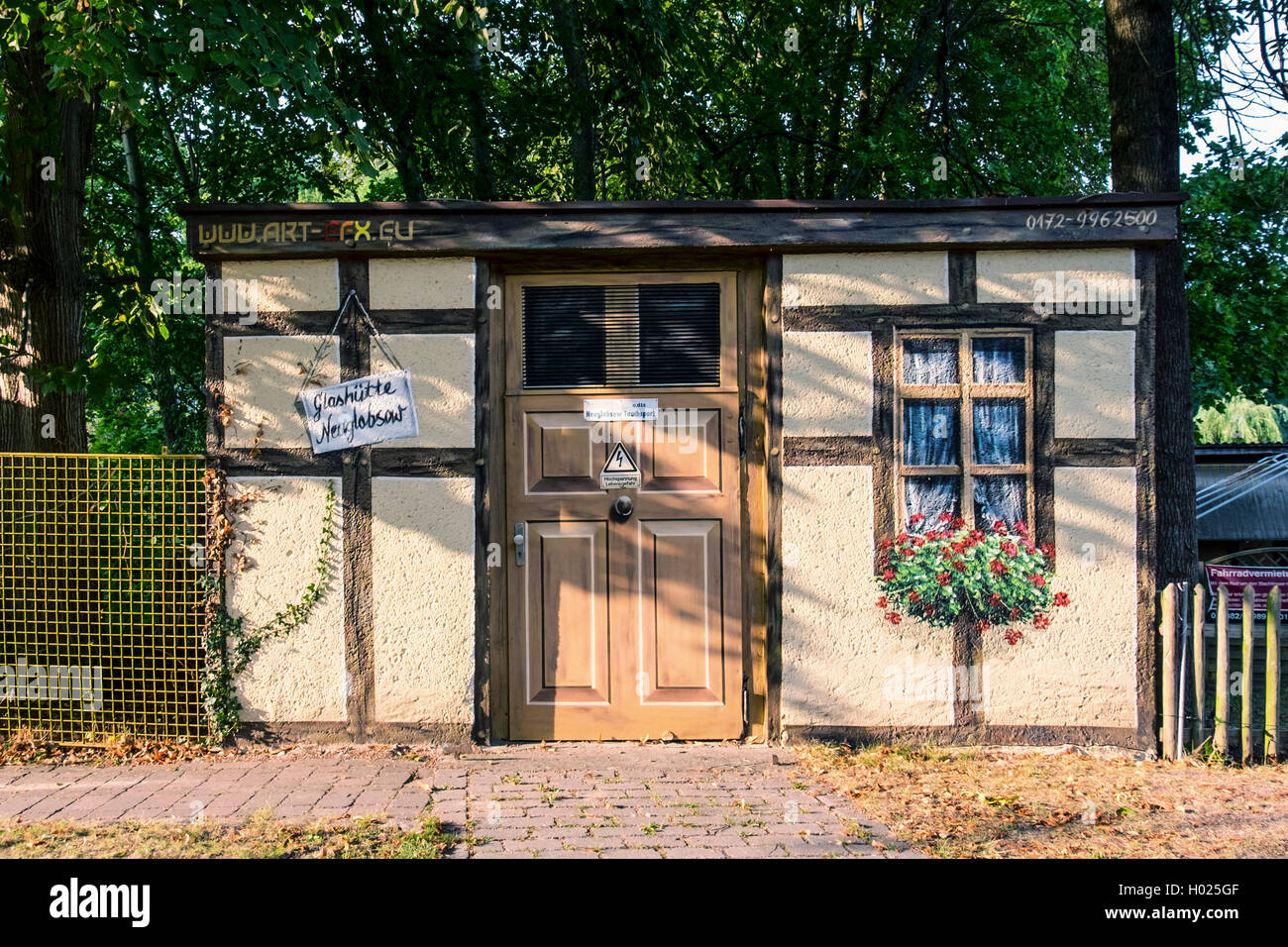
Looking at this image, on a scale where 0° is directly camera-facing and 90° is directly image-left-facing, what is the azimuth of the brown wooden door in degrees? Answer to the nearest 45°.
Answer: approximately 0°

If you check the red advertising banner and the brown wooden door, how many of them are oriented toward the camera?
2

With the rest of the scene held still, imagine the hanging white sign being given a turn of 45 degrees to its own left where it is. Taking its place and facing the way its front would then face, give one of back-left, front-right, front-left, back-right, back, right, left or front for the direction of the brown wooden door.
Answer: front-left

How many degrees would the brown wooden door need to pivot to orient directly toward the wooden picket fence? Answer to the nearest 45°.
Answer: approximately 90° to its left

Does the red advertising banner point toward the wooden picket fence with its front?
yes

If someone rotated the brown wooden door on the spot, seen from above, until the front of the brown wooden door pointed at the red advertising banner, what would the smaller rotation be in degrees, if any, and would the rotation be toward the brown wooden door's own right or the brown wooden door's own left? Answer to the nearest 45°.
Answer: approximately 135° to the brown wooden door's own left

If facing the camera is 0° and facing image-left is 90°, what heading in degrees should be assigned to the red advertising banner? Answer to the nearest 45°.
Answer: approximately 0°

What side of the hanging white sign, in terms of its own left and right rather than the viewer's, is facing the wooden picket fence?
left
